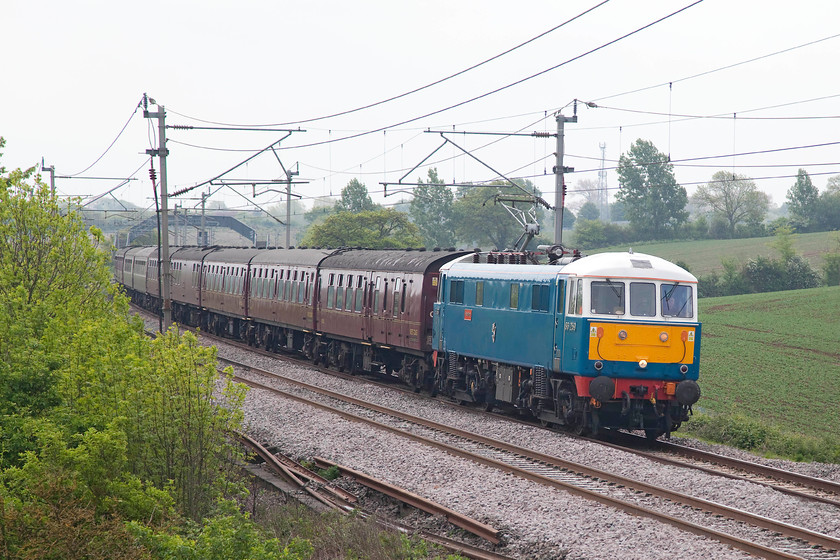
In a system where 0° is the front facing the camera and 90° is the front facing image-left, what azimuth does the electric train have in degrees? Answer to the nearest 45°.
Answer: approximately 315°

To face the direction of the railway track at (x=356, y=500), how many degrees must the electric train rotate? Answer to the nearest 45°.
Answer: approximately 90° to its right

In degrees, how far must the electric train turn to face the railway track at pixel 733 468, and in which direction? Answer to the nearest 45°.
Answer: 0° — it already faces it

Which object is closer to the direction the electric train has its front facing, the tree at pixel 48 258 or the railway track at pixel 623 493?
the railway track

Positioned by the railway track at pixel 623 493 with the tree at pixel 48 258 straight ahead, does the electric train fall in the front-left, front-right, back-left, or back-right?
front-right

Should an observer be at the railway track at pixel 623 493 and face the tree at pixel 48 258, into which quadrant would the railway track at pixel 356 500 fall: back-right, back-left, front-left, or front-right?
front-left

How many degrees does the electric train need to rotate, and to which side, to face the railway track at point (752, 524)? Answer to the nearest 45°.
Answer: approximately 45° to its right
